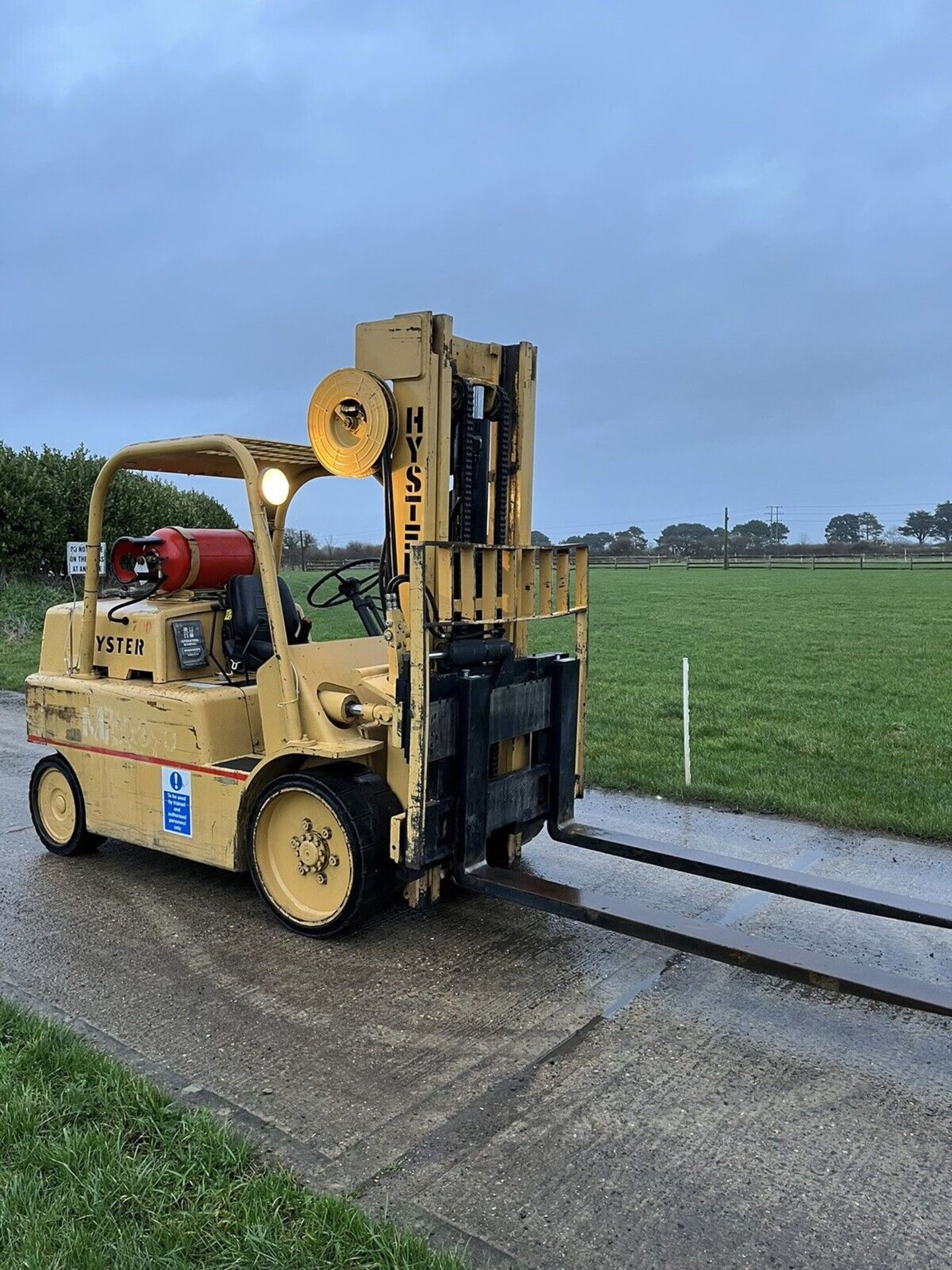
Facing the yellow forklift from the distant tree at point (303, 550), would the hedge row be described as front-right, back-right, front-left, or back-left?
front-right

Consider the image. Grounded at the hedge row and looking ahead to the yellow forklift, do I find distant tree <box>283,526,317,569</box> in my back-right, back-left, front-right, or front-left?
back-left

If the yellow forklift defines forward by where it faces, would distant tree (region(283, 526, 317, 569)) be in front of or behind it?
behind

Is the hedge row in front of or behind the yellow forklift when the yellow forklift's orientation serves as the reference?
behind

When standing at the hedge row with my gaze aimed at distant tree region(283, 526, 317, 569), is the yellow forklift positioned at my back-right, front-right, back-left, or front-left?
back-right

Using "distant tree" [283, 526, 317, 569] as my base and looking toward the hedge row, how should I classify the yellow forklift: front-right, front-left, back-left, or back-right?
front-left

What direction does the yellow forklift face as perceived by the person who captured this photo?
facing the viewer and to the right of the viewer
